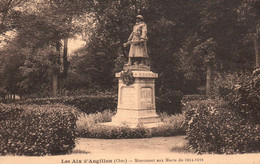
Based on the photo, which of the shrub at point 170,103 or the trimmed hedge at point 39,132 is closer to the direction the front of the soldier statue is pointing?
the trimmed hedge

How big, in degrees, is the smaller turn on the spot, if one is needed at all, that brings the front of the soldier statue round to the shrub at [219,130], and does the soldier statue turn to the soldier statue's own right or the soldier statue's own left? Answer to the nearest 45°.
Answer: approximately 45° to the soldier statue's own left

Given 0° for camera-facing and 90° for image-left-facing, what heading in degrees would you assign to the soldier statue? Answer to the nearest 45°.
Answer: approximately 45°

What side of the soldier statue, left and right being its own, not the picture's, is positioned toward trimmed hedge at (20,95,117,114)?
right

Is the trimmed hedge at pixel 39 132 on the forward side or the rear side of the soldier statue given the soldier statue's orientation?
on the forward side

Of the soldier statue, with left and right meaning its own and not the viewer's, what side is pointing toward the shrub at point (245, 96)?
left
